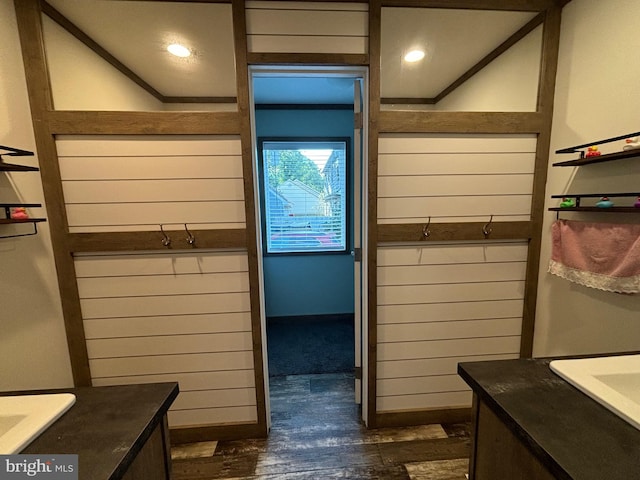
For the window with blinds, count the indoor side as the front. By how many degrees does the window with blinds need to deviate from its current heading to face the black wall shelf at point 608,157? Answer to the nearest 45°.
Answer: approximately 45° to its left

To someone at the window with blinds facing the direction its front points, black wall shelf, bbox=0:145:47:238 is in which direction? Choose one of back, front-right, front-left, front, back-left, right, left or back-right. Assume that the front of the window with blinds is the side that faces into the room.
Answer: front-right

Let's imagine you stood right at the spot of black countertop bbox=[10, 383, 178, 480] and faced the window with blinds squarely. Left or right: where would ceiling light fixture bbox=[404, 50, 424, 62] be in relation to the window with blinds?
right

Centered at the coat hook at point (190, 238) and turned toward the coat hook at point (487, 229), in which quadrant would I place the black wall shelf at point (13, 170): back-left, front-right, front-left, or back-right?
back-right

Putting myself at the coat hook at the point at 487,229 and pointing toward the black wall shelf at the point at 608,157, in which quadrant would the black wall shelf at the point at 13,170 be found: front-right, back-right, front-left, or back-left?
back-right

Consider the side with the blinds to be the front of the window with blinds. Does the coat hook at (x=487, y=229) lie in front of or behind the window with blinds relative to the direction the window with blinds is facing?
in front

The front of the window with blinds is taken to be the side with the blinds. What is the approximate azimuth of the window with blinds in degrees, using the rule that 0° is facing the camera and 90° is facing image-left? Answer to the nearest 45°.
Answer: approximately 0°

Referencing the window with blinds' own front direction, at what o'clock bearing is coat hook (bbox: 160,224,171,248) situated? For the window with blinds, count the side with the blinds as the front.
The coat hook is roughly at 1 o'clock from the window with blinds.

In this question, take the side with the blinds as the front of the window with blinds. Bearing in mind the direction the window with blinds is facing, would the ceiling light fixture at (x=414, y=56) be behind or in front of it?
in front
